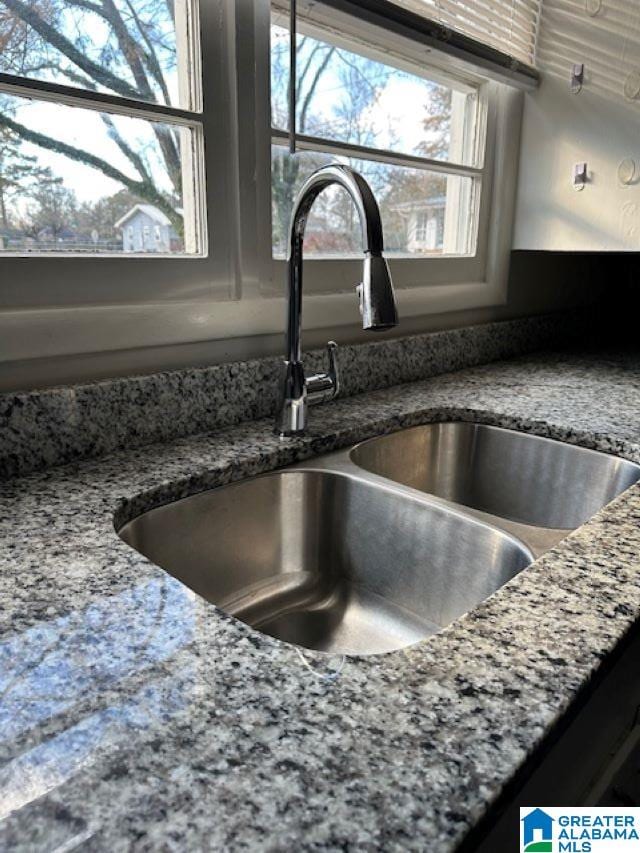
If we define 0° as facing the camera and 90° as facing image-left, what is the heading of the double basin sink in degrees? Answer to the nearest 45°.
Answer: approximately 315°

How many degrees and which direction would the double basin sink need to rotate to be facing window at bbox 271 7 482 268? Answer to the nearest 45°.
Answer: approximately 135° to its left

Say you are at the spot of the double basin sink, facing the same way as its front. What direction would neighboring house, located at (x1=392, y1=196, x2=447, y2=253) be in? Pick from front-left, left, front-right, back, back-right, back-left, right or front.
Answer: back-left
